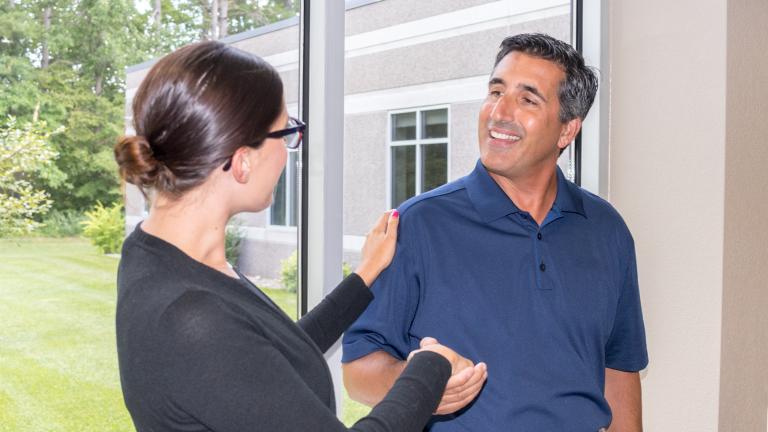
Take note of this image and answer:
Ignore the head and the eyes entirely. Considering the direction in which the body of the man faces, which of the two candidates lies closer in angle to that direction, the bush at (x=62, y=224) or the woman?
the woman

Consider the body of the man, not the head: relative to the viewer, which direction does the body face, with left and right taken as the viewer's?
facing the viewer

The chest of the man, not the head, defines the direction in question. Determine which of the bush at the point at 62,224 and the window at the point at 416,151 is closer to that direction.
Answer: the bush

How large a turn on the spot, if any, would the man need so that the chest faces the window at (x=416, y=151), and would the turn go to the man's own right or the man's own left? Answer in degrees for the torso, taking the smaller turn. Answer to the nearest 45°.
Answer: approximately 135° to the man's own right

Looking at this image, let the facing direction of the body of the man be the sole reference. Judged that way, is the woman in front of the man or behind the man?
in front

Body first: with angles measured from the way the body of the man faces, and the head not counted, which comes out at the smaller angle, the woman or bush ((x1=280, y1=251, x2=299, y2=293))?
the woman

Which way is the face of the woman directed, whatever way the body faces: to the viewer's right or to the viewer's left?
to the viewer's right

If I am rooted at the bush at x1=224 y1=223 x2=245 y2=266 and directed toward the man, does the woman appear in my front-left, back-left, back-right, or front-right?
front-right

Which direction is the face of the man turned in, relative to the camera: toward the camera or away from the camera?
toward the camera

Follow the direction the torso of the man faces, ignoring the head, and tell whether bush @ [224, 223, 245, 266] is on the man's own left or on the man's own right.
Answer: on the man's own right
